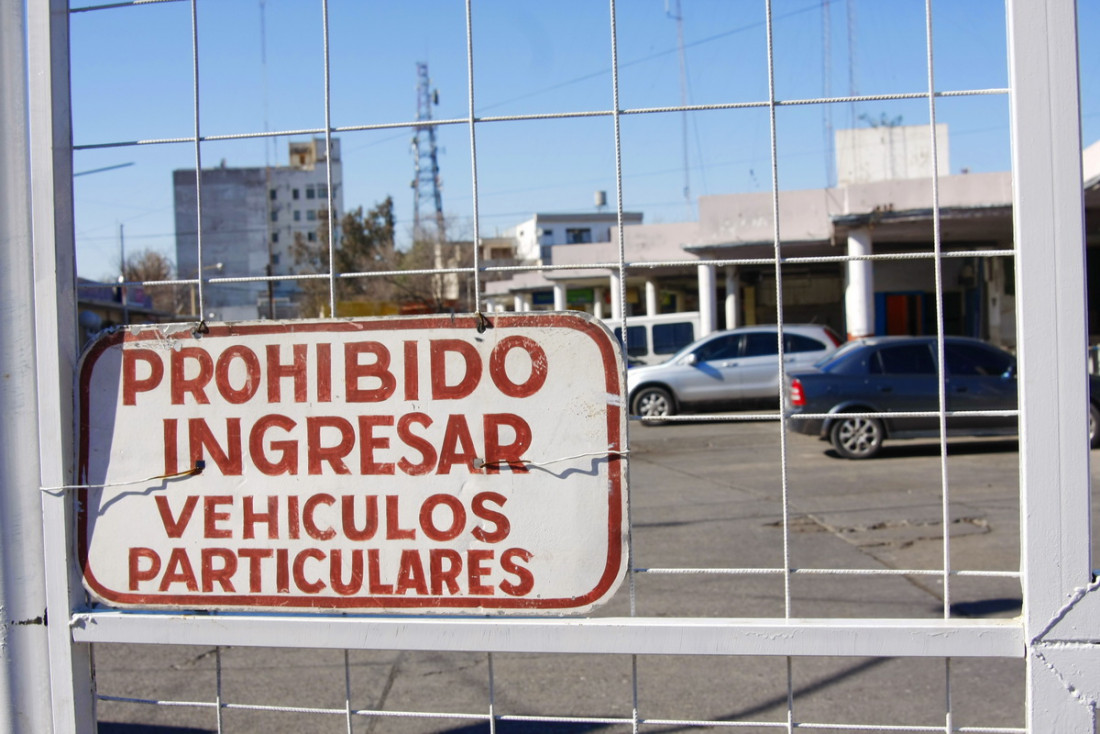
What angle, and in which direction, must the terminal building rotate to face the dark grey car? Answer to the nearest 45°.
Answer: approximately 45° to its left

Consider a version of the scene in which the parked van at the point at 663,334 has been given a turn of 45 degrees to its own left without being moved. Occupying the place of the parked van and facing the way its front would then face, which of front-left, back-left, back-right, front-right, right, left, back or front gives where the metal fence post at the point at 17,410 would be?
front-left

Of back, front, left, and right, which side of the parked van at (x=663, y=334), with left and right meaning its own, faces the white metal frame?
left

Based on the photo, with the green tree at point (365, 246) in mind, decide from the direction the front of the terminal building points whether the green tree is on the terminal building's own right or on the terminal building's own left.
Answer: on the terminal building's own right

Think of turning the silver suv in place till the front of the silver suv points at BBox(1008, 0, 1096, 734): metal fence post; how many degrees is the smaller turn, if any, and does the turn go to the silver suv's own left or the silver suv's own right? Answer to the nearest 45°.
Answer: approximately 90° to the silver suv's own left

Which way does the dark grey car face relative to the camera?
to the viewer's right

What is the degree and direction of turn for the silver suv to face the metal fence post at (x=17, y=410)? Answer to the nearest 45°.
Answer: approximately 90° to its left

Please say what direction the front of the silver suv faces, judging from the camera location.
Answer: facing to the left of the viewer

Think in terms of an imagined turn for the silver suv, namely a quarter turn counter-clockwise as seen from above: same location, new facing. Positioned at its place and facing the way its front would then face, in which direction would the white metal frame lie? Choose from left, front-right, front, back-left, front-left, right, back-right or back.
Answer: front

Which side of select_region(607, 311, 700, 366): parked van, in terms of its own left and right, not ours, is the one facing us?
left

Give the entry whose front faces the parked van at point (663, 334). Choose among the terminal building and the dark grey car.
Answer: the terminal building

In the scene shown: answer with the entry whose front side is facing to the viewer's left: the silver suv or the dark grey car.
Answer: the silver suv

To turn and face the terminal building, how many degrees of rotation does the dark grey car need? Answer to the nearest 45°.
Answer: approximately 90° to its left
